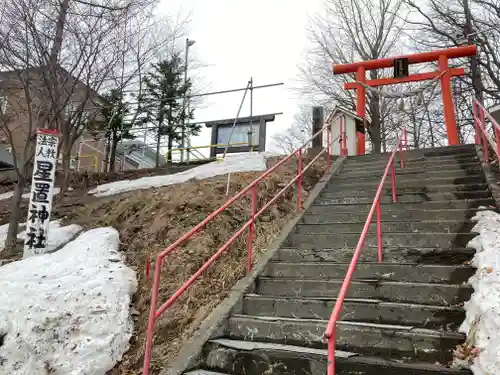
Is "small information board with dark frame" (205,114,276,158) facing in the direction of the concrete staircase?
yes

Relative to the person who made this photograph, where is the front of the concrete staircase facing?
facing the viewer

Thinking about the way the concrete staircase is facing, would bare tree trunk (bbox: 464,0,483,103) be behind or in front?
behind

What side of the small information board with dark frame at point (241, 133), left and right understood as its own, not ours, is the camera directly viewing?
front

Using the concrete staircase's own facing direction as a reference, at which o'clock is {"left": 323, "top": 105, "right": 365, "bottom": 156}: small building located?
The small building is roughly at 6 o'clock from the concrete staircase.

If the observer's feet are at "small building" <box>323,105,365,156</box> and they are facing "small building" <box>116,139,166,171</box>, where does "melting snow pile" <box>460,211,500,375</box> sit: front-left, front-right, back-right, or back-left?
back-left

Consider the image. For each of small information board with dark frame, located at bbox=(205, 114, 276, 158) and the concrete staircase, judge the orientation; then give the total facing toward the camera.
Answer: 2

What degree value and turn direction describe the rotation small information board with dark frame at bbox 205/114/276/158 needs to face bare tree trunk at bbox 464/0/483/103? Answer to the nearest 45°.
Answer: approximately 90° to its left

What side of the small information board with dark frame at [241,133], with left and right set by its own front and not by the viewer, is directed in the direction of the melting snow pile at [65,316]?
front

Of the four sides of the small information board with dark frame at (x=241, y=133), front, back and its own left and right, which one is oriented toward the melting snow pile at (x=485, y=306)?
front

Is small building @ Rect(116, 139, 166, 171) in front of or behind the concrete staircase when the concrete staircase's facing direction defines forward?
behind

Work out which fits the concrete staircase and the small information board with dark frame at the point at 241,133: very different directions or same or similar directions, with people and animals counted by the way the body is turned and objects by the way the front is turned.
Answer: same or similar directions
